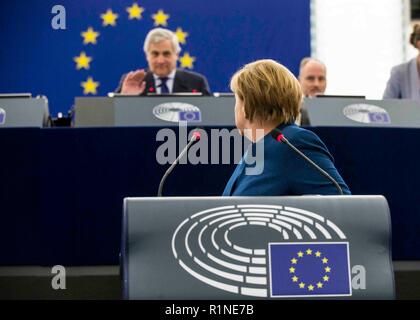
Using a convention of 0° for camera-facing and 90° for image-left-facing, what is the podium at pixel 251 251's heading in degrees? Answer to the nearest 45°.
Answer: approximately 0°

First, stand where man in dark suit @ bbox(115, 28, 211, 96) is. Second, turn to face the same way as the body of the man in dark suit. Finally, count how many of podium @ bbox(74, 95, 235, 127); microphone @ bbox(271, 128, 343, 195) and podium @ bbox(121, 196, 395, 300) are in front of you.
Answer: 3

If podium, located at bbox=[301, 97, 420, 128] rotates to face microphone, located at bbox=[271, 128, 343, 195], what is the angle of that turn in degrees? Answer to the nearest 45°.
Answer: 0° — it already faces it

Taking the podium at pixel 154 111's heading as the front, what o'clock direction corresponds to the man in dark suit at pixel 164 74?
The man in dark suit is roughly at 6 o'clock from the podium.

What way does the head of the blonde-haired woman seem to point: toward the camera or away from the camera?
away from the camera

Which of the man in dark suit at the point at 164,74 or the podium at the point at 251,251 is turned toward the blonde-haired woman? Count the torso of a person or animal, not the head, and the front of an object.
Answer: the man in dark suit

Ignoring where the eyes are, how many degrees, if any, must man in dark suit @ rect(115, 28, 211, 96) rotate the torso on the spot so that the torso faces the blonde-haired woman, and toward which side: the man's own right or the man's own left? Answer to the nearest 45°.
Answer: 0° — they already face them

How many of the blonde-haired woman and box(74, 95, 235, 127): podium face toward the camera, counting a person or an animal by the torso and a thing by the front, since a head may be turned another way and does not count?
1
